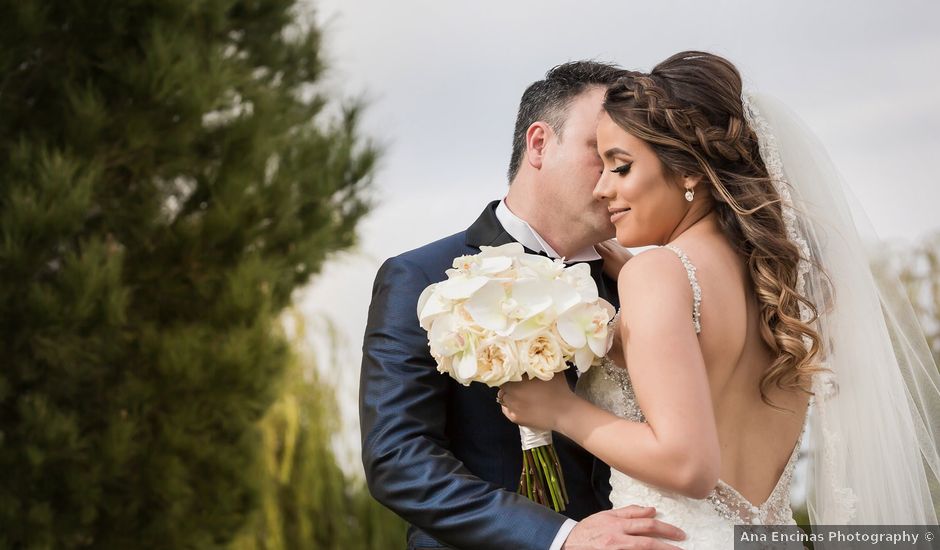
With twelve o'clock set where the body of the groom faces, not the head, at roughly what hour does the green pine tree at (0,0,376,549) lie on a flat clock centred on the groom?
The green pine tree is roughly at 6 o'clock from the groom.

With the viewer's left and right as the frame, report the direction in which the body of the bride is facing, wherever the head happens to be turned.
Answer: facing away from the viewer and to the left of the viewer

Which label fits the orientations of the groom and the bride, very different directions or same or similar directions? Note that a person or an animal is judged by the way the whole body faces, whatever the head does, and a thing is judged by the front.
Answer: very different directions

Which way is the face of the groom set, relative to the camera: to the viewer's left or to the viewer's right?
to the viewer's right

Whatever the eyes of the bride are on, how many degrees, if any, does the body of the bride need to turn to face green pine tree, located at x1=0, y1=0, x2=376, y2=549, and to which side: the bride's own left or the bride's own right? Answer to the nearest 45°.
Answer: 0° — they already face it

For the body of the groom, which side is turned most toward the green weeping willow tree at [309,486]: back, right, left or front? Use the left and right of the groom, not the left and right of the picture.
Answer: back

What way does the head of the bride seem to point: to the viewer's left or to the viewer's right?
to the viewer's left

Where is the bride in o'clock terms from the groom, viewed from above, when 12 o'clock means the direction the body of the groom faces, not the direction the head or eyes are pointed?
The bride is roughly at 11 o'clock from the groom.
